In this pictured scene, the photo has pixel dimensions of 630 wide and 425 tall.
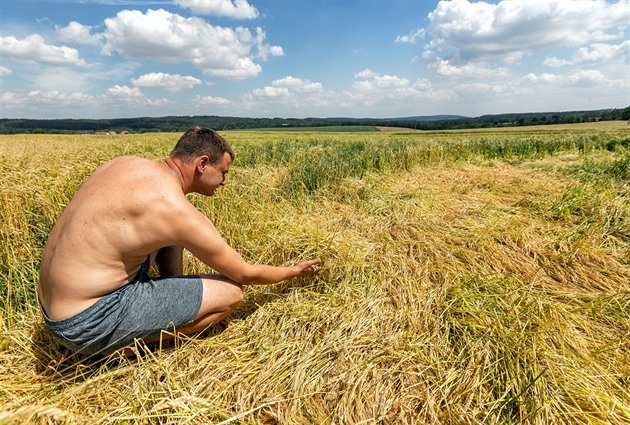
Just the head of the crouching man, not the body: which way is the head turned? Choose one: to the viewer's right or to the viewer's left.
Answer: to the viewer's right

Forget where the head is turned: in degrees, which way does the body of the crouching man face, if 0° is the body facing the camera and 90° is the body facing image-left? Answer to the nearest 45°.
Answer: approximately 225°
